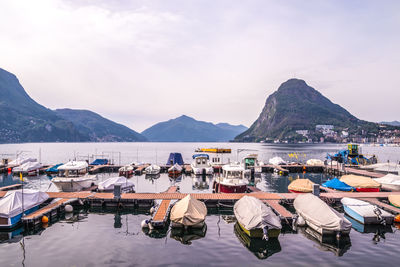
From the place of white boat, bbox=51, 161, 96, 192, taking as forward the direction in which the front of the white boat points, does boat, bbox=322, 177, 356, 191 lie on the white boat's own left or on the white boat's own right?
on the white boat's own left

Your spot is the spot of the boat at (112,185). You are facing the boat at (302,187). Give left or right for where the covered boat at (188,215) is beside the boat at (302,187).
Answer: right

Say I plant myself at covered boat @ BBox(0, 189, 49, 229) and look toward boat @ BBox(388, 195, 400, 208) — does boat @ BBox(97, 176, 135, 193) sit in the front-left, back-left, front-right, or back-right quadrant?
front-left

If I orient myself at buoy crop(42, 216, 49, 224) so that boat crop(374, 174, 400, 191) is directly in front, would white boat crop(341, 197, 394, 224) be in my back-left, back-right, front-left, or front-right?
front-right

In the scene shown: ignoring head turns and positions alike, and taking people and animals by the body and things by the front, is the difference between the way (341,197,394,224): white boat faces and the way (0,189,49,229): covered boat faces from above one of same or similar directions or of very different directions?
same or similar directions

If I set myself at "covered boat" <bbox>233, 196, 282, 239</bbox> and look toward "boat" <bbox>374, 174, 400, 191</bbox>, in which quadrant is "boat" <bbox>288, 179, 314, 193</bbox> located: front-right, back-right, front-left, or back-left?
front-left

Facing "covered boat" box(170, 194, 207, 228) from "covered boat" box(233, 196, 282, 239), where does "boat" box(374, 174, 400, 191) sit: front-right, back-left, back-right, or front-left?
back-right

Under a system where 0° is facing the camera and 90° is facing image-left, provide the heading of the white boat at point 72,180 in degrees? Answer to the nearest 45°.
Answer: approximately 45°

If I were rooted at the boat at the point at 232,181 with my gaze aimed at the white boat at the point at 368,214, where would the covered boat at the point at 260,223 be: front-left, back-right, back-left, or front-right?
front-right
